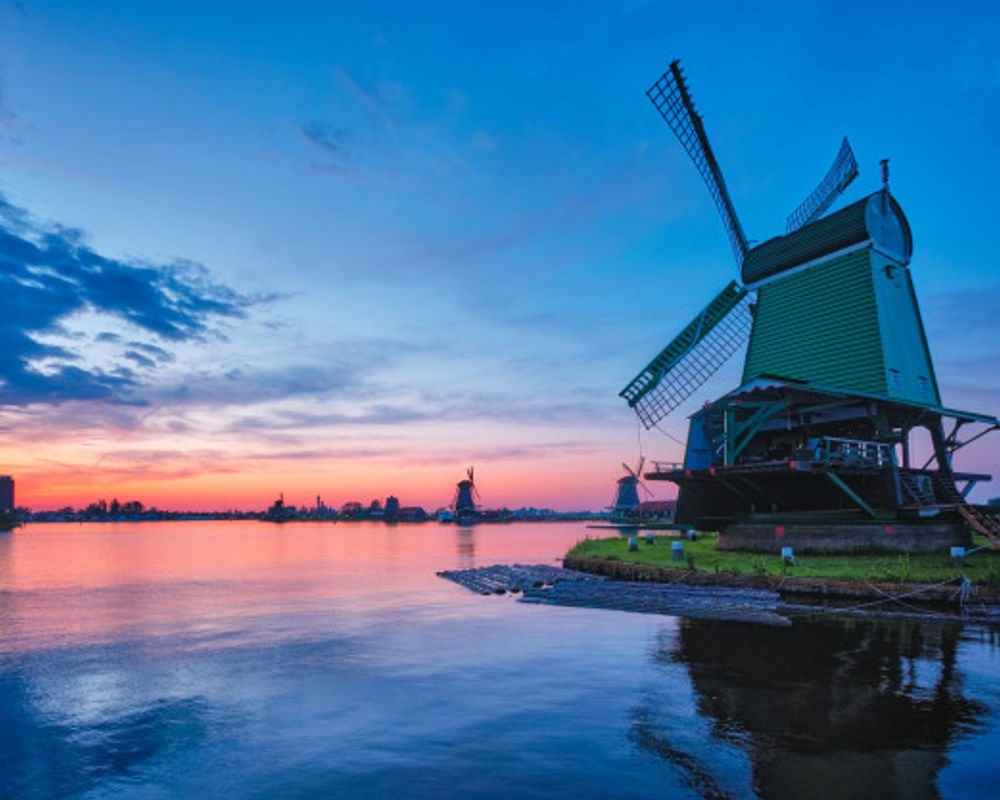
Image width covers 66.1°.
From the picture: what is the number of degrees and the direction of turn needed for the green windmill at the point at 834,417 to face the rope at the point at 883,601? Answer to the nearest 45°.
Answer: approximately 135° to its left

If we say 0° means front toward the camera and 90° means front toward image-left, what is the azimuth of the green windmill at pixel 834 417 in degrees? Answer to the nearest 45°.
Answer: approximately 135°
